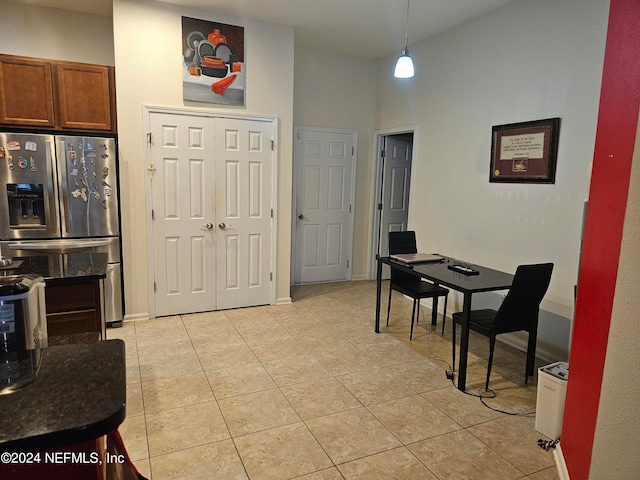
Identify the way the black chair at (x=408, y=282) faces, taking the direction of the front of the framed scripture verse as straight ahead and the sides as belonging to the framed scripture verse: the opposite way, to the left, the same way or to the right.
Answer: to the left

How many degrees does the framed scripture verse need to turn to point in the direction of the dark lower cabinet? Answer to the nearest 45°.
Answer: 0° — it already faces it

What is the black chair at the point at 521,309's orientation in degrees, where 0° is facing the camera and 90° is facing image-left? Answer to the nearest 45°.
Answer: approximately 135°

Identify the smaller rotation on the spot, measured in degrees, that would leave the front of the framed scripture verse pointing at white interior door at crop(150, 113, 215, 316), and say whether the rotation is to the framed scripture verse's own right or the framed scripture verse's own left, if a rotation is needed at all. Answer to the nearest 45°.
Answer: approximately 45° to the framed scripture verse's own right

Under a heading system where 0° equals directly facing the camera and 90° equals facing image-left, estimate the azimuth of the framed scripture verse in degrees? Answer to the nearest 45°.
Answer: approximately 45°
